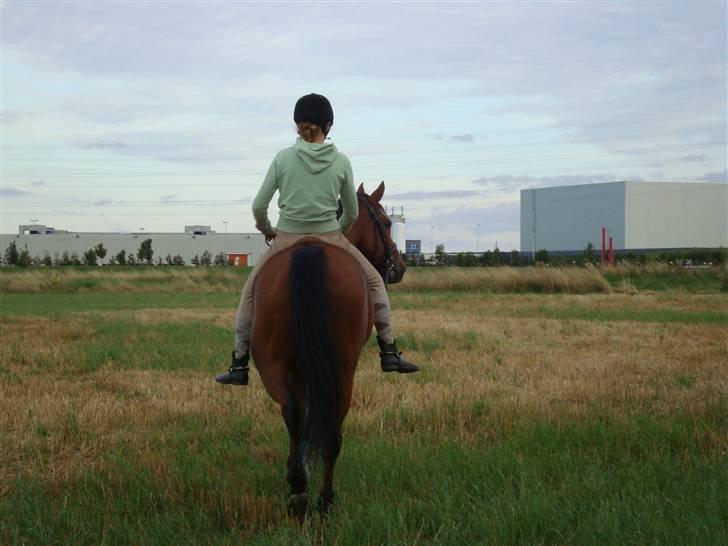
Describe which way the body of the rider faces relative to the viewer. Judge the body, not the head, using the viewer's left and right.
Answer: facing away from the viewer

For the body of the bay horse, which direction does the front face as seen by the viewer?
away from the camera

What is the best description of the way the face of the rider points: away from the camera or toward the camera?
away from the camera
